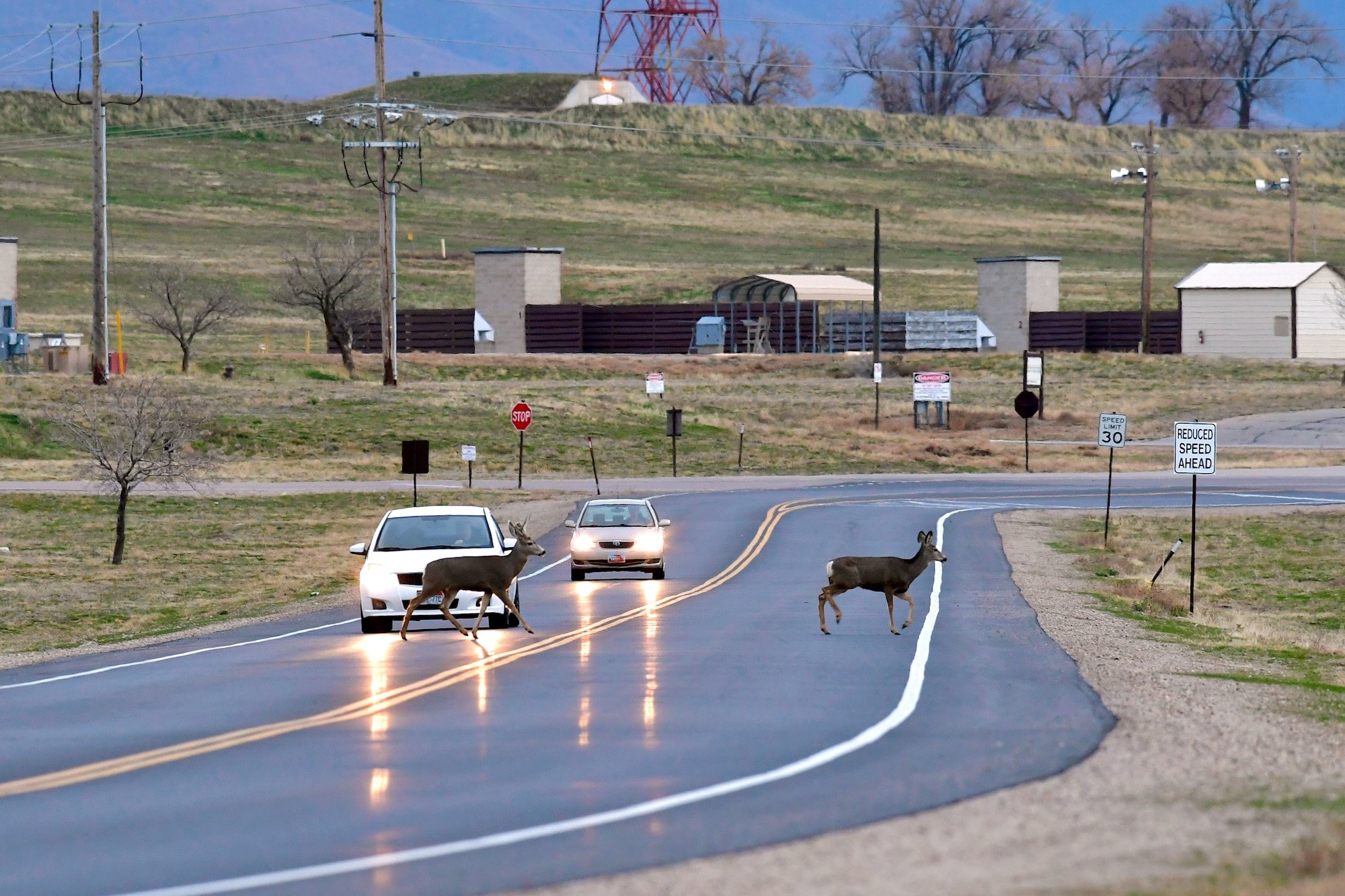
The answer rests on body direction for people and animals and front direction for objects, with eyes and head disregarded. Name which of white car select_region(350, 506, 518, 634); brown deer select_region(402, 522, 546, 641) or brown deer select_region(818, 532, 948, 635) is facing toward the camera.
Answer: the white car

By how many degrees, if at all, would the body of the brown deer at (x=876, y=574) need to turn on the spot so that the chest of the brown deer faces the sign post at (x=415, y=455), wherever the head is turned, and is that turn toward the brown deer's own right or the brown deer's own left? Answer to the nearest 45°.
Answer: approximately 135° to the brown deer's own left

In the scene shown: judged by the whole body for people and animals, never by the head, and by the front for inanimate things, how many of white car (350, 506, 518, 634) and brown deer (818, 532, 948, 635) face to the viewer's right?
1

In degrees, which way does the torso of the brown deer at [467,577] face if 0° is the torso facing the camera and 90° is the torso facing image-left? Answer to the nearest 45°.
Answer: approximately 270°

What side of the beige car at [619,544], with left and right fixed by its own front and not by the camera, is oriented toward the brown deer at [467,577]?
front

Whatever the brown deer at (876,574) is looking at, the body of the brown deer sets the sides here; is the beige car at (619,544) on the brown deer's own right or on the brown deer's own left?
on the brown deer's own left

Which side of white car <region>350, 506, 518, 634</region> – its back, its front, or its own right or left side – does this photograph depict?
front

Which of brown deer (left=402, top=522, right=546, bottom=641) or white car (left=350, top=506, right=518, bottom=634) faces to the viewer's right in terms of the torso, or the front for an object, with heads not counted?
the brown deer

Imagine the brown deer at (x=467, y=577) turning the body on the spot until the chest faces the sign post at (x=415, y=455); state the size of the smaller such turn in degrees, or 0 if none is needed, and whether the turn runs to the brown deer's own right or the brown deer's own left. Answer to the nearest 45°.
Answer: approximately 90° to the brown deer's own left

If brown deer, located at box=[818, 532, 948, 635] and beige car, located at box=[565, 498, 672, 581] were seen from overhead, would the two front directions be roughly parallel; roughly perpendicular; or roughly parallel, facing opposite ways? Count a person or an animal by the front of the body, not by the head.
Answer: roughly perpendicular

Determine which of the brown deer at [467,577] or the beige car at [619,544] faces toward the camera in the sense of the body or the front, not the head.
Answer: the beige car

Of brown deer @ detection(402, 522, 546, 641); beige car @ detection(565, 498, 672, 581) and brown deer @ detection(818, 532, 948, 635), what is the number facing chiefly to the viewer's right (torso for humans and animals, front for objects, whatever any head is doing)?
2

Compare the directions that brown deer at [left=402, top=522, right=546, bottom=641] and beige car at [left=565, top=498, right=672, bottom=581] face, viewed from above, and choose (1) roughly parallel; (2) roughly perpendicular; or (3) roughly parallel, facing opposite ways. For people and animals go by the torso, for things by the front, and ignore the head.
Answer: roughly perpendicular

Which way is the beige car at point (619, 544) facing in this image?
toward the camera

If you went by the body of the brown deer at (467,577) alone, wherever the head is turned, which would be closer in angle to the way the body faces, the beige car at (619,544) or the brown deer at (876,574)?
the brown deer

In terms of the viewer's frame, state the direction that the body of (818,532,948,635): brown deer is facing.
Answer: to the viewer's right

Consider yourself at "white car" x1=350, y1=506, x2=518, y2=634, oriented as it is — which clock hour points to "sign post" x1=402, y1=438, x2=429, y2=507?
The sign post is roughly at 6 o'clock from the white car.

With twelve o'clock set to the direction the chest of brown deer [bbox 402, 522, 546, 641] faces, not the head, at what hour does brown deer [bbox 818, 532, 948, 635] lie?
brown deer [bbox 818, 532, 948, 635] is roughly at 12 o'clock from brown deer [bbox 402, 522, 546, 641].
